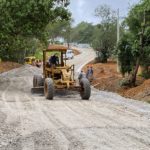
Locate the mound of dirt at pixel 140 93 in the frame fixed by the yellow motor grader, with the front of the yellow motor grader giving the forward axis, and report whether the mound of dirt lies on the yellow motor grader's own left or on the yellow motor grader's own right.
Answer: on the yellow motor grader's own left

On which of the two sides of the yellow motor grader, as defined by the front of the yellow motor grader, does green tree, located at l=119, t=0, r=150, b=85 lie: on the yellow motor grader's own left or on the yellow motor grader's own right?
on the yellow motor grader's own left

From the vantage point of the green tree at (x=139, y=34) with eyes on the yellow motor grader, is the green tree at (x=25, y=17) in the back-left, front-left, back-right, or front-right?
front-right

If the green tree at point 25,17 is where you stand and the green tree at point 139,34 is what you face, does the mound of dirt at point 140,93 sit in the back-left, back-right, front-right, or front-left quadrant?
front-right

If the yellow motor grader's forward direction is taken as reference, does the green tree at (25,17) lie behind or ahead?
behind
